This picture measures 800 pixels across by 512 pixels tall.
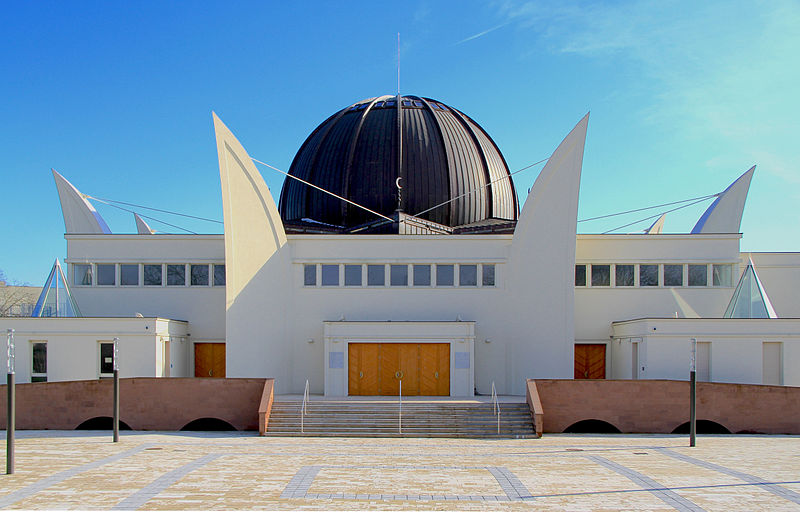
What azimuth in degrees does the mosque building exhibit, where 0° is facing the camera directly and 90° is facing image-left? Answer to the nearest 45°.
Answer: approximately 0°
